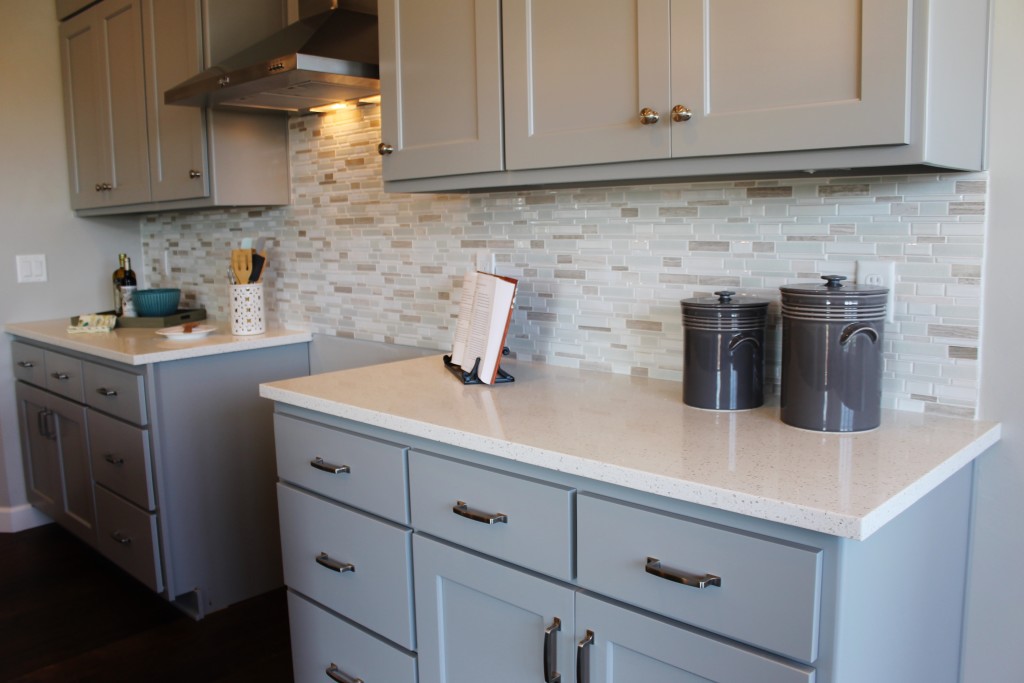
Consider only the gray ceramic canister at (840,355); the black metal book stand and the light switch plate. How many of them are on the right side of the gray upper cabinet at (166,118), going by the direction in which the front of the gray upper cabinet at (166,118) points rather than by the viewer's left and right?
1

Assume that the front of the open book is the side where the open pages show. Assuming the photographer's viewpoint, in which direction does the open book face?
facing the viewer and to the left of the viewer

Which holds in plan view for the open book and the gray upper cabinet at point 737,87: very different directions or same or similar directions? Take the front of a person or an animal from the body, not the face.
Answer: same or similar directions

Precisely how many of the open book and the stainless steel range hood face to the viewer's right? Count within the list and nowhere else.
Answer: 0

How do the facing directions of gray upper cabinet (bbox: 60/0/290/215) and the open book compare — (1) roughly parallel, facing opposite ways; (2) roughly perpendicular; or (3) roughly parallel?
roughly parallel

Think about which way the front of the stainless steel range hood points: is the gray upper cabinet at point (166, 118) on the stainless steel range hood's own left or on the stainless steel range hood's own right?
on the stainless steel range hood's own right

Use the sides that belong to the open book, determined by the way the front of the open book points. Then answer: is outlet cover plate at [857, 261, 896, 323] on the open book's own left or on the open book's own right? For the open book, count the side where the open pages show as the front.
on the open book's own left

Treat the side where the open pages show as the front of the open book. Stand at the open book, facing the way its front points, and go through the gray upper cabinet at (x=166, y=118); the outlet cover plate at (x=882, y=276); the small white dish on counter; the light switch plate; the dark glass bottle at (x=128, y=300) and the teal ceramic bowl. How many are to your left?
1

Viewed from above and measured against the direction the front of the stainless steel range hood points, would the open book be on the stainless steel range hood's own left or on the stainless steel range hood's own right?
on the stainless steel range hood's own left

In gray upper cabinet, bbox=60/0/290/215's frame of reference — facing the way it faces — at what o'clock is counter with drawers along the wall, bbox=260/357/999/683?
The counter with drawers along the wall is roughly at 10 o'clock from the gray upper cabinet.

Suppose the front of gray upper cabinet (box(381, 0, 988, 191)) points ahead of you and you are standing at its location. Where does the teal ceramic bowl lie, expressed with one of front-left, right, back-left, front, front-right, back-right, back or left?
right

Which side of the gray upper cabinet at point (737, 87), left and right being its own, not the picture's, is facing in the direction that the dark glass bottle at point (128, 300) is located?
right

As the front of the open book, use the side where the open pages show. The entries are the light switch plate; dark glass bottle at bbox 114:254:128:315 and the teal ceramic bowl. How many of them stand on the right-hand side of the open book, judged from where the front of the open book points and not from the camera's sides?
3

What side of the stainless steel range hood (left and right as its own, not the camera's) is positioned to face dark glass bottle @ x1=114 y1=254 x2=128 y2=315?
right

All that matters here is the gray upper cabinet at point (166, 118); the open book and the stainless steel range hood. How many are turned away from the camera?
0

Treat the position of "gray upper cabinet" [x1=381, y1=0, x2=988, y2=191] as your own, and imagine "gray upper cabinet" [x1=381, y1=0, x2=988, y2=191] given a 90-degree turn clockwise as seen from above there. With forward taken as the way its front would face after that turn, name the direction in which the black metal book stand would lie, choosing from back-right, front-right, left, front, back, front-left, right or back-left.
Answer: front

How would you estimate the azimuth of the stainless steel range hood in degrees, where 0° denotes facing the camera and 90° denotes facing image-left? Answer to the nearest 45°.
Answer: approximately 45°

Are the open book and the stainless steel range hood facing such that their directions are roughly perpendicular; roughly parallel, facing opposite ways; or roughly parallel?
roughly parallel
